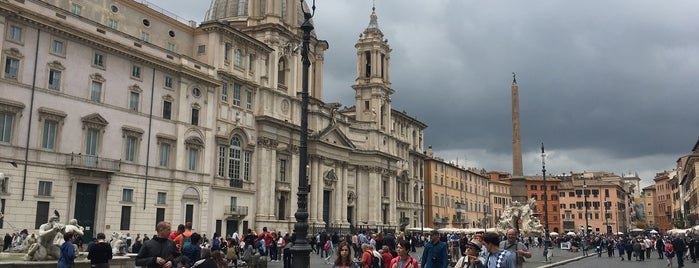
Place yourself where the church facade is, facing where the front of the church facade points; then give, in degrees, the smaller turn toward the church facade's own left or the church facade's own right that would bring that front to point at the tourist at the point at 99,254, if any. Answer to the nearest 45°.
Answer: approximately 45° to the church facade's own right

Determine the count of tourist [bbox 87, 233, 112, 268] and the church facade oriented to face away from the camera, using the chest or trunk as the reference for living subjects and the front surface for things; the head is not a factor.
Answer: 1

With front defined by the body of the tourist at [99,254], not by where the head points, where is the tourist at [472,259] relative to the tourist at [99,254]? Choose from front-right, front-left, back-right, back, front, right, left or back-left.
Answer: back-right

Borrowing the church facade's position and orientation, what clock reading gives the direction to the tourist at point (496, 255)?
The tourist is roughly at 1 o'clock from the church facade.

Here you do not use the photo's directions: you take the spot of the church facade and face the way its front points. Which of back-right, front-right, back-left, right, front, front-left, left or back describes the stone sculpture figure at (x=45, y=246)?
front-right

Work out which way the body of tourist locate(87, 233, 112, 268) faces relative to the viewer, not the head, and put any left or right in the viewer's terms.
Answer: facing away from the viewer
